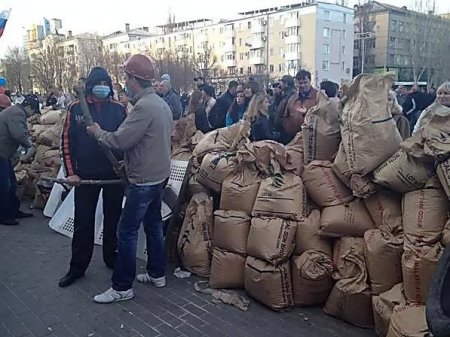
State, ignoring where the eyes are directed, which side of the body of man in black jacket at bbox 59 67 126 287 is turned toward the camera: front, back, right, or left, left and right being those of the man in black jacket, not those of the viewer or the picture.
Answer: front

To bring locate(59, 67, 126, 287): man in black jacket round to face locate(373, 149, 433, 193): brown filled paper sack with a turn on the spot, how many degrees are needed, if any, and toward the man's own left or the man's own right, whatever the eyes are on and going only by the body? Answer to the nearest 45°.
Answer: approximately 45° to the man's own left

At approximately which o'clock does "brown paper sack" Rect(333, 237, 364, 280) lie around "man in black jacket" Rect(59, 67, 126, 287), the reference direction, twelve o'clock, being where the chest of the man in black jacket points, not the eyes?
The brown paper sack is roughly at 10 o'clock from the man in black jacket.

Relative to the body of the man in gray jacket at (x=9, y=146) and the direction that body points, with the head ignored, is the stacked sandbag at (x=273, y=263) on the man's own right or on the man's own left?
on the man's own right

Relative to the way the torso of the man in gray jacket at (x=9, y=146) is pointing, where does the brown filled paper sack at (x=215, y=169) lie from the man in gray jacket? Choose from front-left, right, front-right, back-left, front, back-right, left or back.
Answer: front-right

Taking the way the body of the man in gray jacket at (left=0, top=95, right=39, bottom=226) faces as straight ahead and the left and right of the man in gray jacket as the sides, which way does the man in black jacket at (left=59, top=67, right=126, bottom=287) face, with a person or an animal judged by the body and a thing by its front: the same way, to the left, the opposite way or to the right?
to the right

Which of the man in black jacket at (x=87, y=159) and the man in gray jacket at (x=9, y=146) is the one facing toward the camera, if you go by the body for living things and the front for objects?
the man in black jacket

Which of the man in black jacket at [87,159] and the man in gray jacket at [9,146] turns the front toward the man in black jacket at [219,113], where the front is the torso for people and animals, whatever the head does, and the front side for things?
the man in gray jacket

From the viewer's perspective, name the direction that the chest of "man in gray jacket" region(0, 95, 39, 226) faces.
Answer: to the viewer's right
